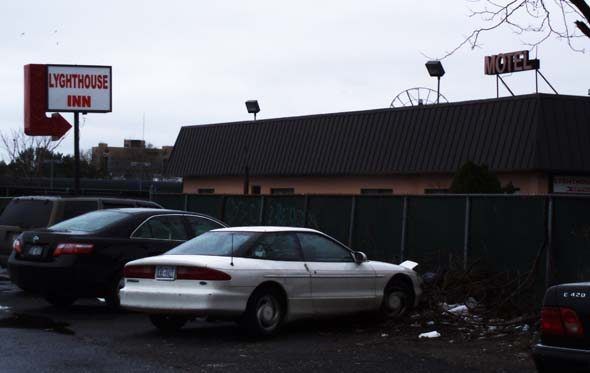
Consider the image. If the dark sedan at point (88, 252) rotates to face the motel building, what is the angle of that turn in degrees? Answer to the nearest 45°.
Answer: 0° — it already faces it

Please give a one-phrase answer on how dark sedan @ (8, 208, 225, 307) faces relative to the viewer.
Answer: facing away from the viewer and to the right of the viewer

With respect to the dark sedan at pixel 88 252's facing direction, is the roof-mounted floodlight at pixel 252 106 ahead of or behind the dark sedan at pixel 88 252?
ahead

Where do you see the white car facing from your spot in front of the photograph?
facing away from the viewer and to the right of the viewer

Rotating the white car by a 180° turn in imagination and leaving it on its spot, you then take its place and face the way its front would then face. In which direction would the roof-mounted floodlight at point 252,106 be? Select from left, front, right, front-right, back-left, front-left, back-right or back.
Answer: back-right

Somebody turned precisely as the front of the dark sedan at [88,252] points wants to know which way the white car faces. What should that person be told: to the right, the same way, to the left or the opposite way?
the same way

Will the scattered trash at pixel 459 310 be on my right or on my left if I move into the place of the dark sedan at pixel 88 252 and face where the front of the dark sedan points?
on my right

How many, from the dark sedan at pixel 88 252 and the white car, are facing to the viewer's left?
0

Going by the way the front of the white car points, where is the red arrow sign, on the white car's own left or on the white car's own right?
on the white car's own left

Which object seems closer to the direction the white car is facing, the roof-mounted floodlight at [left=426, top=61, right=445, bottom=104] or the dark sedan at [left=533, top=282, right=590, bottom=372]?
the roof-mounted floodlight

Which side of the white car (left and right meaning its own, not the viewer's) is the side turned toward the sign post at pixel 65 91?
left

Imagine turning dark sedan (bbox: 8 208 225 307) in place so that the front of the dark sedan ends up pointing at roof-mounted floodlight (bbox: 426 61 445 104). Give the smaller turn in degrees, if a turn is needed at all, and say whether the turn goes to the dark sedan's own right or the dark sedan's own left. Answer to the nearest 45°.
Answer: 0° — it already faces it

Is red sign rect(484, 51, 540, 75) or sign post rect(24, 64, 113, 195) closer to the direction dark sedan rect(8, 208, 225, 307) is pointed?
the red sign

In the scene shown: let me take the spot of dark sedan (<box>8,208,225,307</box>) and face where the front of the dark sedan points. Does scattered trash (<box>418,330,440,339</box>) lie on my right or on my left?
on my right

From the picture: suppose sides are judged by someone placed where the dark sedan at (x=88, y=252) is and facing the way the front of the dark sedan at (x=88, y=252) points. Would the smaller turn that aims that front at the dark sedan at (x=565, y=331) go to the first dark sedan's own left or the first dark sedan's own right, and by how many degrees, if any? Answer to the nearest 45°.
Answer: approximately 90° to the first dark sedan's own right

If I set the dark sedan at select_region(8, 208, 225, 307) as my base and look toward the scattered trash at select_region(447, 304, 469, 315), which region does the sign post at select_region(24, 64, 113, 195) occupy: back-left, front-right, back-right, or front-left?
back-left

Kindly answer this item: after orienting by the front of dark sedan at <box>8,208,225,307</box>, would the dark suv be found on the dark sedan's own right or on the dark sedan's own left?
on the dark sedan's own left
